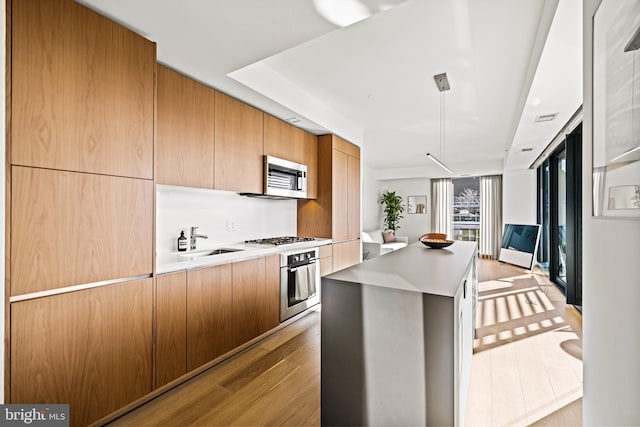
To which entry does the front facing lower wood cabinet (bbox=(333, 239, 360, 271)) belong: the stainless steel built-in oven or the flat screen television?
the flat screen television

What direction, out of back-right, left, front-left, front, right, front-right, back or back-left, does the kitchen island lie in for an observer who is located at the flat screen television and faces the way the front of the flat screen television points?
front-left

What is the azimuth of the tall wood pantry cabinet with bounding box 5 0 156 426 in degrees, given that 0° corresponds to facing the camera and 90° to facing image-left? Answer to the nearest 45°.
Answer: approximately 315°

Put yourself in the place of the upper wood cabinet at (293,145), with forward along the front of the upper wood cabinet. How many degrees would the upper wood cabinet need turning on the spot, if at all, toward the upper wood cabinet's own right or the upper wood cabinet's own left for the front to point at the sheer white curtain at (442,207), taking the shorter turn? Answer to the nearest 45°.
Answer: approximately 90° to the upper wood cabinet's own left

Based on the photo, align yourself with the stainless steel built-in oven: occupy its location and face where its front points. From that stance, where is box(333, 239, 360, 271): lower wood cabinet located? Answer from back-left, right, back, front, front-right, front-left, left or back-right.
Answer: left

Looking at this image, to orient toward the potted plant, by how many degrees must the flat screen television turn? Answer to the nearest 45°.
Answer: approximately 90° to its right

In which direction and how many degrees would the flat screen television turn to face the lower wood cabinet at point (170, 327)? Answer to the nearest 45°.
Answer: approximately 45° to its left

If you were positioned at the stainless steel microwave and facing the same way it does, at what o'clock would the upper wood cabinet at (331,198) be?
The upper wood cabinet is roughly at 9 o'clock from the stainless steel microwave.

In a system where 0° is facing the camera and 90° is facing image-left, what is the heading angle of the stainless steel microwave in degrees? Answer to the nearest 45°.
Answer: approximately 315°
